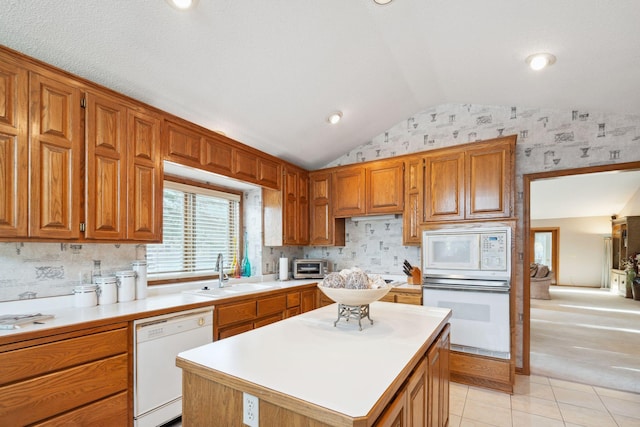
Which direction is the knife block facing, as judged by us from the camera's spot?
facing the viewer and to the left of the viewer

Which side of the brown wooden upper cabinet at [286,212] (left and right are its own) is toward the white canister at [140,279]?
right

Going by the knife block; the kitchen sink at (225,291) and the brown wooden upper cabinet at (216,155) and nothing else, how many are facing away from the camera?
0

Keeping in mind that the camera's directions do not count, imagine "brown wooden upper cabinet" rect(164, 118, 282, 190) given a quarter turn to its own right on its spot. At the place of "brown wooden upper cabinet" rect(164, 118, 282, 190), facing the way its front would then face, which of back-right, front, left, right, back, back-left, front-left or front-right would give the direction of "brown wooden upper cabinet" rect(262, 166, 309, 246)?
back

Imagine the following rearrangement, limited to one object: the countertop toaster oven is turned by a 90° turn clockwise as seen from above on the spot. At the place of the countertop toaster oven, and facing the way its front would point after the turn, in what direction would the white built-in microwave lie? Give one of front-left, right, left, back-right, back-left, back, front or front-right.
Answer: back-left

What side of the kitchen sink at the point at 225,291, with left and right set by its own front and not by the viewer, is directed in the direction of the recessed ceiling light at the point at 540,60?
front

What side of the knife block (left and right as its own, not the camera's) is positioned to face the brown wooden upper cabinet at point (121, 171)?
front

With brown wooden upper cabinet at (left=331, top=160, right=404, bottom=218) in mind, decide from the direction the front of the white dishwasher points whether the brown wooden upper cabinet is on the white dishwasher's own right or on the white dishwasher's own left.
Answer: on the white dishwasher's own left

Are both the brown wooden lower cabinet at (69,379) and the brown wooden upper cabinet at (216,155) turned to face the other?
no

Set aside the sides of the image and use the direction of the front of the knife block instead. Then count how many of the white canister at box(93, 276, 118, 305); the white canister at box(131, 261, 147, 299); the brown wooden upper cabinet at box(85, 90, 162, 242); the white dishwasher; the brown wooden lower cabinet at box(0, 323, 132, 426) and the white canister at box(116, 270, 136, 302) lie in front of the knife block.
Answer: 6

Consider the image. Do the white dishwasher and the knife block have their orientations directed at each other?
no

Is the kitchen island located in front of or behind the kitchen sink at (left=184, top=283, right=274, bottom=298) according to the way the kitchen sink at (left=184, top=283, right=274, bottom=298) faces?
in front

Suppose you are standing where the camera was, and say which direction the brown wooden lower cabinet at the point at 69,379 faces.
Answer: facing the viewer and to the right of the viewer

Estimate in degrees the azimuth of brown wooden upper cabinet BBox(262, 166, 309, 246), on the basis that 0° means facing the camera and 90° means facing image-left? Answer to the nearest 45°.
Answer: approximately 315°

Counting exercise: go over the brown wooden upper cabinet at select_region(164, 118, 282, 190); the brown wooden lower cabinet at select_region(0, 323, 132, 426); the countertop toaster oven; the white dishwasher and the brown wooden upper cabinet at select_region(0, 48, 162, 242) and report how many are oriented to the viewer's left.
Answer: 0

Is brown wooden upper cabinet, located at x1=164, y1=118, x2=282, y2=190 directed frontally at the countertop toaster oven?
no

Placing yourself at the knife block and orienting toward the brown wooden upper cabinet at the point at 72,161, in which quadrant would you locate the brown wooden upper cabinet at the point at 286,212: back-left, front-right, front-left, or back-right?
front-right
